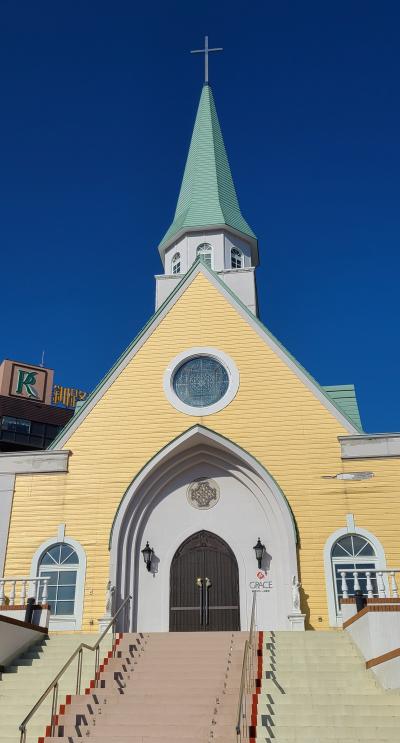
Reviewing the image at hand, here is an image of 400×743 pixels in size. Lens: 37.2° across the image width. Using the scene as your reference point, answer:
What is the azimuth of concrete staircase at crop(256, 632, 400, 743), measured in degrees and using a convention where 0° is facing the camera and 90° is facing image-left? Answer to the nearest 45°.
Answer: approximately 0°

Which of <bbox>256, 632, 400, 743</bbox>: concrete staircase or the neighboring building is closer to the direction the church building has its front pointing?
the concrete staircase

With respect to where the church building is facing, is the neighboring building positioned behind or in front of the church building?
behind

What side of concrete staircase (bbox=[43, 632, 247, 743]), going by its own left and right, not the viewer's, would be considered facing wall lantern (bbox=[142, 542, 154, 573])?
back

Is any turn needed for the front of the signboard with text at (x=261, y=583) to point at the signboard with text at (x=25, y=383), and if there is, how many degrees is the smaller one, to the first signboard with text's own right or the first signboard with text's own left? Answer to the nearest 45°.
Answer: approximately 135° to the first signboard with text's own right

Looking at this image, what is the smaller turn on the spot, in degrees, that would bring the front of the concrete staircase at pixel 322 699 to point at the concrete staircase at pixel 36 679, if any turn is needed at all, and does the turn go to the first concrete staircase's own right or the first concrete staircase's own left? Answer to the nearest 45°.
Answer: approximately 90° to the first concrete staircase's own right
